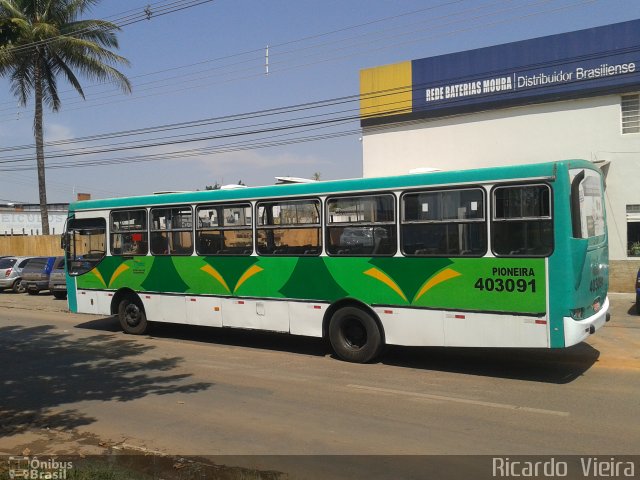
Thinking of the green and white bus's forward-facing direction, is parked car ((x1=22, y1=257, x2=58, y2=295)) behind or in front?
in front

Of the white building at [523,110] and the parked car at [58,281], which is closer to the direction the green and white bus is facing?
the parked car

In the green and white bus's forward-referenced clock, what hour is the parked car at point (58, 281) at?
The parked car is roughly at 12 o'clock from the green and white bus.

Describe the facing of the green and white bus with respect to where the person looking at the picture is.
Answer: facing away from the viewer and to the left of the viewer

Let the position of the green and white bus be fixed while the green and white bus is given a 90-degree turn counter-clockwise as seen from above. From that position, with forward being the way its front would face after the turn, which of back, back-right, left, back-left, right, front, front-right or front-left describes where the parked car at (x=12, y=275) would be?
right

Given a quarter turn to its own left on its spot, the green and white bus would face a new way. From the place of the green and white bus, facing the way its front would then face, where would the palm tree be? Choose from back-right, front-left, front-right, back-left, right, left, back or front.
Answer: right

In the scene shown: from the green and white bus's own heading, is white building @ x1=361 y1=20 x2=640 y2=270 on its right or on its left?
on its right
